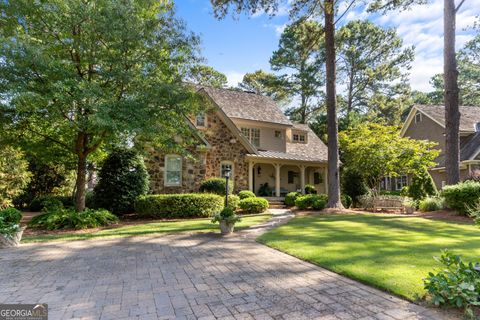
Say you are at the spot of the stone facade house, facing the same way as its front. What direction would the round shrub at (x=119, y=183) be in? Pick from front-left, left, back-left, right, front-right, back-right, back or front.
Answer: front-right

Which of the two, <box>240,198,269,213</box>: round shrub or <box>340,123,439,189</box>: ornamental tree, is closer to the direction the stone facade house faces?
the round shrub

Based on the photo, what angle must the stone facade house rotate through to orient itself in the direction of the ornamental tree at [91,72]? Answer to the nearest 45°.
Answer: approximately 45° to its right

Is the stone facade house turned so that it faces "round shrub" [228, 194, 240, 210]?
yes

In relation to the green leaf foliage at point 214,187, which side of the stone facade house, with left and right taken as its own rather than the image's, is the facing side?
front

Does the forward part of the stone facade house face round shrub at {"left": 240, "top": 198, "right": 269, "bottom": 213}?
yes

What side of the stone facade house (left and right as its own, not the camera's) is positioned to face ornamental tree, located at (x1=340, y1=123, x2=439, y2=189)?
left

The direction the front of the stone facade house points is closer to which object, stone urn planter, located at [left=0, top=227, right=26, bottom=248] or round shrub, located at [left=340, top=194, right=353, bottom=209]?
the stone urn planter

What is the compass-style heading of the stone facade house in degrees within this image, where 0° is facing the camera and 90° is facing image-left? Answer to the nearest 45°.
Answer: approximately 0°

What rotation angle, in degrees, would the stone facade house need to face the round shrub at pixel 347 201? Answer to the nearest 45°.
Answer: approximately 45° to its left
